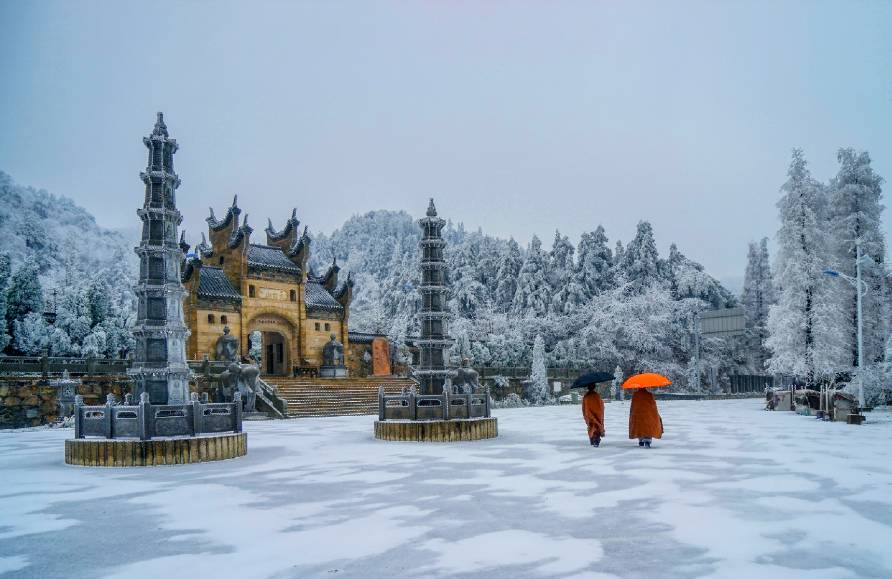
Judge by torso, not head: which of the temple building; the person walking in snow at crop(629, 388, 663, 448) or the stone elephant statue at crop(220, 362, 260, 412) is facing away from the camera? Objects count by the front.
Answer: the person walking in snow

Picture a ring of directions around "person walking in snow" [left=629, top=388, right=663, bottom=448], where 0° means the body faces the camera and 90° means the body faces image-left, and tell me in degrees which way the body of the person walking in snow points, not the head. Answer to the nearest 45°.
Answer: approximately 180°

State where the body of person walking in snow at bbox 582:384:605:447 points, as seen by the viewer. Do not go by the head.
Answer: away from the camera

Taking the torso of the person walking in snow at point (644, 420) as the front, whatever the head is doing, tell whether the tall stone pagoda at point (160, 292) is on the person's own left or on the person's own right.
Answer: on the person's own left

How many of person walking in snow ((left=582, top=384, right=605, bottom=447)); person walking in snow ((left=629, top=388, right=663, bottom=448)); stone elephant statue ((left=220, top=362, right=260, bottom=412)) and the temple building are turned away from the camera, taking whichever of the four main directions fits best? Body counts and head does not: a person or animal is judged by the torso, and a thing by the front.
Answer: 2

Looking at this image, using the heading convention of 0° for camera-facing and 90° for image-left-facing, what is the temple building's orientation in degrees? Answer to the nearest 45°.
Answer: approximately 315°

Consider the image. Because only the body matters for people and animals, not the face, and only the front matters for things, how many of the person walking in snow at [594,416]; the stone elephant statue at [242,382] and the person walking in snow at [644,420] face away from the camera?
2

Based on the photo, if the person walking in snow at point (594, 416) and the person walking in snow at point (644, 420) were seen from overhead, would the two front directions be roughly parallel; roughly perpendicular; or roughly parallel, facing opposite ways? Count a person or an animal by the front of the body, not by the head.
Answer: roughly parallel

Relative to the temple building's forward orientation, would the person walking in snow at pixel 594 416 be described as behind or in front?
in front

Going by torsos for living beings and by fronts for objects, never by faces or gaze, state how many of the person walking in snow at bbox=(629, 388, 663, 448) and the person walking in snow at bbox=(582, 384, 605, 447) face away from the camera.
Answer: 2

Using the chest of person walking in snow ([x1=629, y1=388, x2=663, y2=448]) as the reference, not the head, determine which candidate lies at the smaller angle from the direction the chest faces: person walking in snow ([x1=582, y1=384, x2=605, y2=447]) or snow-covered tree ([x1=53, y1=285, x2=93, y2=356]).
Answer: the snow-covered tree

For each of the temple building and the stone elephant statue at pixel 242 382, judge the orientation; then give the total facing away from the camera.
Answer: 0

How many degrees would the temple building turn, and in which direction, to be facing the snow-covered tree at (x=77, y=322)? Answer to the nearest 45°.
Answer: approximately 135° to its right

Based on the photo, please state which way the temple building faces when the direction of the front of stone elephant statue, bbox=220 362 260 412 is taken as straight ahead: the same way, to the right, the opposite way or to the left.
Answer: the same way

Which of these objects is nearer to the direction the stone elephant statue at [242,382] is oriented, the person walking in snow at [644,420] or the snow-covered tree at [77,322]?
the person walking in snow

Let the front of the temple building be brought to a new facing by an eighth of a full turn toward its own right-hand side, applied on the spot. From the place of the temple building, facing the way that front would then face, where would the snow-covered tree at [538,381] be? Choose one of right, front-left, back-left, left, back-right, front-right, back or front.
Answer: left

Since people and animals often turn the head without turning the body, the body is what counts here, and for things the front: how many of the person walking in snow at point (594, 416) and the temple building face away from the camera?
1
